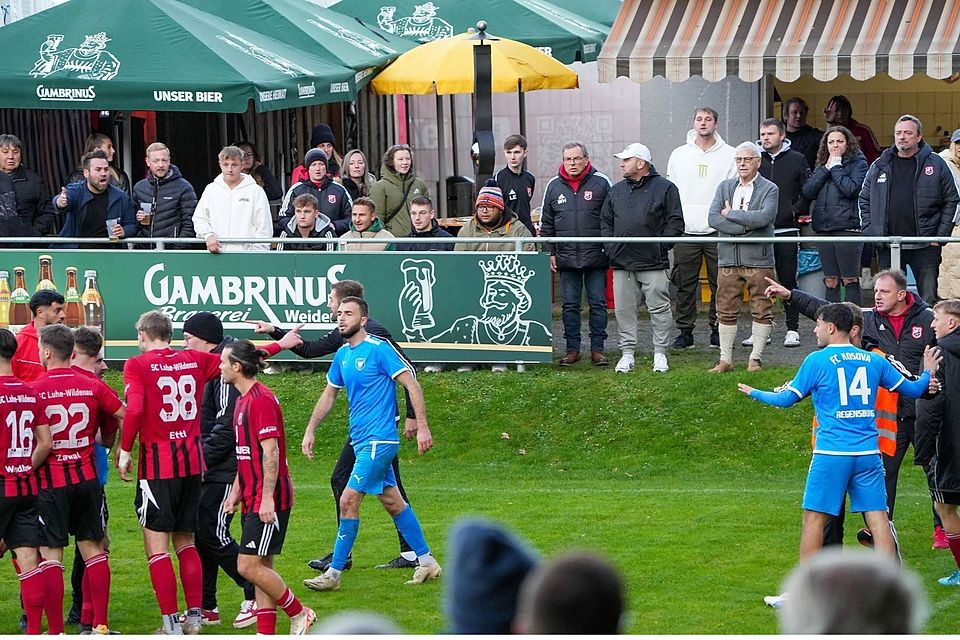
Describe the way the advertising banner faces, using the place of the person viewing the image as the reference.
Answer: facing the viewer

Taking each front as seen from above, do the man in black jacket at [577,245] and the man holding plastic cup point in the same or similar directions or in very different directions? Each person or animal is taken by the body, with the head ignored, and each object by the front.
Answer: same or similar directions

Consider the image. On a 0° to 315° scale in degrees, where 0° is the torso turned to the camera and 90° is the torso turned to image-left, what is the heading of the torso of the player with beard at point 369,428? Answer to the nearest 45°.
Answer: approximately 45°

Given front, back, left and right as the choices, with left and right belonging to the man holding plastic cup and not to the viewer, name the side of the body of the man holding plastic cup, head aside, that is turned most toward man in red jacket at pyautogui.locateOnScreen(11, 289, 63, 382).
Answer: front

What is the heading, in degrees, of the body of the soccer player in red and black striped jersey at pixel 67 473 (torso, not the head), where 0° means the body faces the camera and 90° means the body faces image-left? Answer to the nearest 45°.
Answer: approximately 180°

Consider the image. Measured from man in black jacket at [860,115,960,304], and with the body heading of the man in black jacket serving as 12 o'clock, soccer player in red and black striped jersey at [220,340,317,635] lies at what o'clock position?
The soccer player in red and black striped jersey is roughly at 1 o'clock from the man in black jacket.

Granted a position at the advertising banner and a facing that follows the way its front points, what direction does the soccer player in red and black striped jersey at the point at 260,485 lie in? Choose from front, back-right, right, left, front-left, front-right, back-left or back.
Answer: front

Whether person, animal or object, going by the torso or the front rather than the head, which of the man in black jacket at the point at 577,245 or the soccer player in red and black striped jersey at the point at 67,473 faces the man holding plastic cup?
the soccer player in red and black striped jersey

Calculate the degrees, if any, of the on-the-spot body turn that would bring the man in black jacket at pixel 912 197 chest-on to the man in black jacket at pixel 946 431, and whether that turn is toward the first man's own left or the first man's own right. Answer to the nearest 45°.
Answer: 0° — they already face them

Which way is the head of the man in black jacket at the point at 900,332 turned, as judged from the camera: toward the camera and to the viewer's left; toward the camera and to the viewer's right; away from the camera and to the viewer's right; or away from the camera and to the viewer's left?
toward the camera and to the viewer's left

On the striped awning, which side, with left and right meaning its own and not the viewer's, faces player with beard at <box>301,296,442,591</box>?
front

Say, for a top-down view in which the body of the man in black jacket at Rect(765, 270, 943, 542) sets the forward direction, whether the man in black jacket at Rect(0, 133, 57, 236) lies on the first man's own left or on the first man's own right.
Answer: on the first man's own right

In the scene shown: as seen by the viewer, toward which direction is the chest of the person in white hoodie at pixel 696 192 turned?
toward the camera

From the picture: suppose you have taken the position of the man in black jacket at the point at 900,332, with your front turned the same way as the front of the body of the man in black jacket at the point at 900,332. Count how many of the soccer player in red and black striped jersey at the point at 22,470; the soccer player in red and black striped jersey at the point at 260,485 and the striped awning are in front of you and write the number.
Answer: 2

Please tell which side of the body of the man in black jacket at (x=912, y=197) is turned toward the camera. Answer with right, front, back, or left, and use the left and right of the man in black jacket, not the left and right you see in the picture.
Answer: front

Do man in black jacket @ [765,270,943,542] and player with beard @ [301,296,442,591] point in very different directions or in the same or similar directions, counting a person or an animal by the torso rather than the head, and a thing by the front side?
same or similar directions

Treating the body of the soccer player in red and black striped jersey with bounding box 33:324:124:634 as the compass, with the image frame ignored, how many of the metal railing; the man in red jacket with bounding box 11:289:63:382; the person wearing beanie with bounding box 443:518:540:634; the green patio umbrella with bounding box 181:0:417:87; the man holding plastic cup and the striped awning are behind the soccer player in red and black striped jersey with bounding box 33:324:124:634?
1

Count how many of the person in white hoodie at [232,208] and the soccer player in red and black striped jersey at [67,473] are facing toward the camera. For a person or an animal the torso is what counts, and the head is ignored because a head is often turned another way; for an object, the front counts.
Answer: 1

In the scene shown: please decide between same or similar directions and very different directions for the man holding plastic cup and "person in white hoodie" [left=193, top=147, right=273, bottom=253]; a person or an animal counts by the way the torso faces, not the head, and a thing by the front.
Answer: same or similar directions
